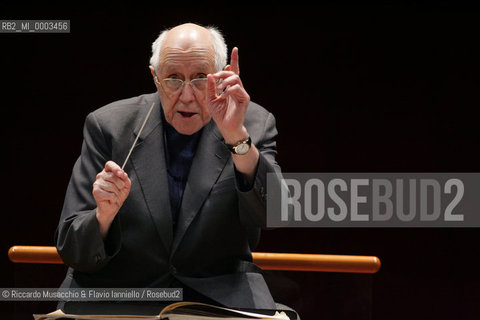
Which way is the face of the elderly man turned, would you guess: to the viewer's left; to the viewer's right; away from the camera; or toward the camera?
toward the camera

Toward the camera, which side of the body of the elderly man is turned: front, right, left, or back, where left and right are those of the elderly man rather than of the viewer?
front
